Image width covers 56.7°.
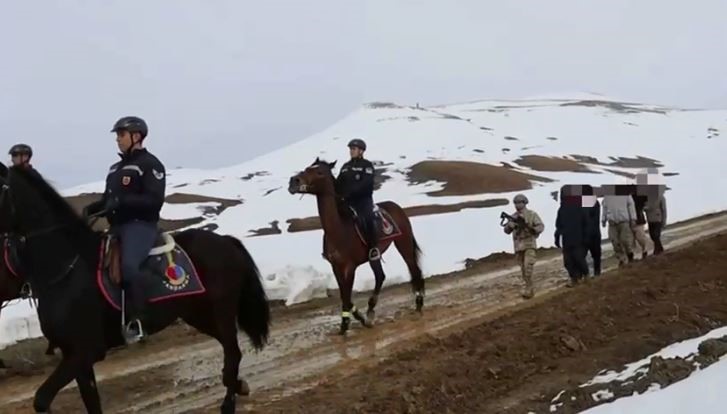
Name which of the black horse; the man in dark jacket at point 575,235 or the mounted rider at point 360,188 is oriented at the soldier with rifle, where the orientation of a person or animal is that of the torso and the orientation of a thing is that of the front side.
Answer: the man in dark jacket

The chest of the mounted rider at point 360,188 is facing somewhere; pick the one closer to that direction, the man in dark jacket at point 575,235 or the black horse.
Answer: the black horse

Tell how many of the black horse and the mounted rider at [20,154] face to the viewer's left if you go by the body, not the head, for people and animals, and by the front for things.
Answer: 2

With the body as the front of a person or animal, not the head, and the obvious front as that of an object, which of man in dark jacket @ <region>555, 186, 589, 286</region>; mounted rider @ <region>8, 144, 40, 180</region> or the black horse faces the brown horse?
the man in dark jacket

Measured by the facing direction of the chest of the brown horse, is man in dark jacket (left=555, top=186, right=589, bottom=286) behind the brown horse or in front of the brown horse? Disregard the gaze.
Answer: behind

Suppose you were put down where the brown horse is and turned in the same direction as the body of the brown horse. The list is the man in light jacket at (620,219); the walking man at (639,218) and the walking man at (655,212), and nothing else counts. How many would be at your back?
3

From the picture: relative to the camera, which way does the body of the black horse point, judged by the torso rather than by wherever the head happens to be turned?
to the viewer's left

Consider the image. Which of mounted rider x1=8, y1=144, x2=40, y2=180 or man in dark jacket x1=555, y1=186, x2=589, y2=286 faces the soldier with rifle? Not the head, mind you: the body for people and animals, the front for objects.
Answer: the man in dark jacket

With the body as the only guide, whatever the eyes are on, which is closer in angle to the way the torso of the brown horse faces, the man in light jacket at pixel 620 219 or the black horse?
the black horse

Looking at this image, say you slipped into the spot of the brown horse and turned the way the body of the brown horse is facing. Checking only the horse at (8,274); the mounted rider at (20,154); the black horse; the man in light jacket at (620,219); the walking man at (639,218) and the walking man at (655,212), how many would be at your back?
3

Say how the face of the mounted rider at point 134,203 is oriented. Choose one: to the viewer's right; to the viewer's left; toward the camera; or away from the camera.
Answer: to the viewer's left

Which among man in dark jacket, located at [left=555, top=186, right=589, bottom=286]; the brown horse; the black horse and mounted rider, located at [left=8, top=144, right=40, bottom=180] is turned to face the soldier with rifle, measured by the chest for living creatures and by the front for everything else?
the man in dark jacket

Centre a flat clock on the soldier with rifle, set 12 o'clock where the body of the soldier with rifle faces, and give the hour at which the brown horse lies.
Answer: The brown horse is roughly at 12 o'clock from the soldier with rifle.

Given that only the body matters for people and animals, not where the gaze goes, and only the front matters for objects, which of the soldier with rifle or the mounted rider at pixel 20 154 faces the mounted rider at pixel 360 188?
the soldier with rifle

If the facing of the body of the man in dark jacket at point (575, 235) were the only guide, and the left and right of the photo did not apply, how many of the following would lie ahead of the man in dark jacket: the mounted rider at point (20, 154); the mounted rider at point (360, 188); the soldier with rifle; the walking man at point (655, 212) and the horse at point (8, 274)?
4

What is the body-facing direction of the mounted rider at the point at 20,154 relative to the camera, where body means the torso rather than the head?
to the viewer's left
